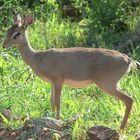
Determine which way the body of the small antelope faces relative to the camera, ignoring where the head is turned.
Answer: to the viewer's left
